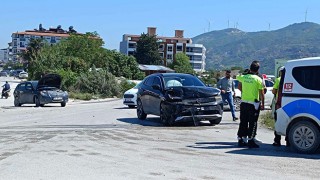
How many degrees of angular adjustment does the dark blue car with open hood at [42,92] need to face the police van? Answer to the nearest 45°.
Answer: approximately 45° to its right

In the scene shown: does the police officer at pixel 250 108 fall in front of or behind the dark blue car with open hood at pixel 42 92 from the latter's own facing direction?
in front

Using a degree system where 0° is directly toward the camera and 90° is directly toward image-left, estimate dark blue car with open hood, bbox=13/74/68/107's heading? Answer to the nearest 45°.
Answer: approximately 315°

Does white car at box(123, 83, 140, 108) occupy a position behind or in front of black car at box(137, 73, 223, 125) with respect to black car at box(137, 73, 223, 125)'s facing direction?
behind

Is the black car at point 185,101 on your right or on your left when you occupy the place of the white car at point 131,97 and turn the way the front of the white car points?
on your left

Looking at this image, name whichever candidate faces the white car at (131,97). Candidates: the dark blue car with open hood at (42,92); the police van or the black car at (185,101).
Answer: the dark blue car with open hood at (42,92)

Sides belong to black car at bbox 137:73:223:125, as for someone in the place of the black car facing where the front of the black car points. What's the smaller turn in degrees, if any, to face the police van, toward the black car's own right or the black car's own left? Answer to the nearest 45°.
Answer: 0° — it already faces it
